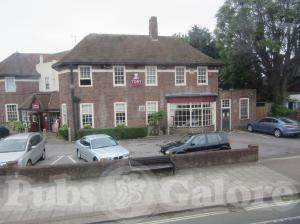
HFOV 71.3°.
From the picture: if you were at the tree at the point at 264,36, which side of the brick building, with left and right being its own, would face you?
left

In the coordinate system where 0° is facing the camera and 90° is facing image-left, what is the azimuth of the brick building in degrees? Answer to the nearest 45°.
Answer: approximately 0°

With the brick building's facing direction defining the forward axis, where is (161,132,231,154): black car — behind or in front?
in front

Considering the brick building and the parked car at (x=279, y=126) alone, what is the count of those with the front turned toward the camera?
1

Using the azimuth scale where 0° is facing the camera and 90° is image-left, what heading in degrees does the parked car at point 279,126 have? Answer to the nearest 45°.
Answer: approximately 135°

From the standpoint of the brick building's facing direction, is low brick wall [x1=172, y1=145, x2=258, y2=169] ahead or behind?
ahead
